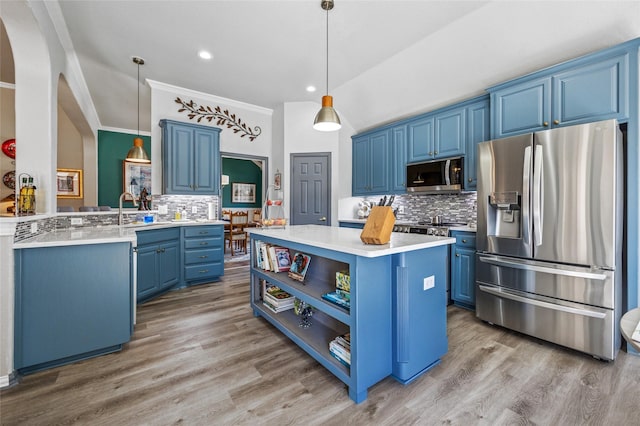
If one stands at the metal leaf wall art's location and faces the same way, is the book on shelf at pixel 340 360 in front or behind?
in front

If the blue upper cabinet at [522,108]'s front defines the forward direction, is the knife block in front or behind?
in front

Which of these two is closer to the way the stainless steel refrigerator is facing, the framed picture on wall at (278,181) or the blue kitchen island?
the blue kitchen island

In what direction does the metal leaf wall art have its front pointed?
toward the camera

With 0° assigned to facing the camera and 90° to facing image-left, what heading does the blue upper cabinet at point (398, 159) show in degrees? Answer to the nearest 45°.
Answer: approximately 45°

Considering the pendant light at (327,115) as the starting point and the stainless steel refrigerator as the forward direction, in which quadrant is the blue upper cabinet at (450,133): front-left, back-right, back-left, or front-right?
front-left

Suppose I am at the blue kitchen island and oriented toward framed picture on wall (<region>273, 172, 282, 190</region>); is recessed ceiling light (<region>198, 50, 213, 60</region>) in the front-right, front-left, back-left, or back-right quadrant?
front-left

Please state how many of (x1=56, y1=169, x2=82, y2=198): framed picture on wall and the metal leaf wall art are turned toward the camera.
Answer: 2

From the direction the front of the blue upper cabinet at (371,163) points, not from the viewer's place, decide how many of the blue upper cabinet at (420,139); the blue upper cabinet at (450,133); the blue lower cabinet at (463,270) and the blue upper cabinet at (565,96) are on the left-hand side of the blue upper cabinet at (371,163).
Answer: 4

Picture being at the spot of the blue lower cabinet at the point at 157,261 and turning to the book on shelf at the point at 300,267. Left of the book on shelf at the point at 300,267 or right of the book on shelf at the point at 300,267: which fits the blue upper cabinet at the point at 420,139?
left

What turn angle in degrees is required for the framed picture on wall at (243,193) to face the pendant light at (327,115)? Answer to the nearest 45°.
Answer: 0° — it already faces it

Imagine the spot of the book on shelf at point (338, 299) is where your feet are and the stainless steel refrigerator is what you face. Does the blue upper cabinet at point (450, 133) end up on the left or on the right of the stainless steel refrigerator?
left

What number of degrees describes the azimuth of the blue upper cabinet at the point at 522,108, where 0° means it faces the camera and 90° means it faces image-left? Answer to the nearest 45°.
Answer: approximately 45°

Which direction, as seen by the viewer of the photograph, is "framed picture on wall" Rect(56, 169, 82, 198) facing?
facing the viewer

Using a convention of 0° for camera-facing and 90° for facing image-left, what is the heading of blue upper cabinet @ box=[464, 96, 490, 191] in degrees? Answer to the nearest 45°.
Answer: approximately 45°

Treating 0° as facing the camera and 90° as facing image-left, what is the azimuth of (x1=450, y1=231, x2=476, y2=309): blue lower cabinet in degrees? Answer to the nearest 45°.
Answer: approximately 45°

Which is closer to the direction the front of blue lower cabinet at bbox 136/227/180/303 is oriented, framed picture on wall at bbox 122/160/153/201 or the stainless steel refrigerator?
the stainless steel refrigerator

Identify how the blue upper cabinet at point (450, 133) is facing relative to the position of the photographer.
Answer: facing the viewer and to the left of the viewer
